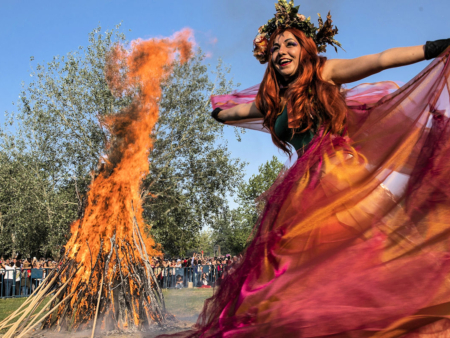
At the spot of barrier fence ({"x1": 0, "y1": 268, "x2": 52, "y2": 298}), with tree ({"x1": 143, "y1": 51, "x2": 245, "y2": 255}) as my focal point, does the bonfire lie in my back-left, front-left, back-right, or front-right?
back-right

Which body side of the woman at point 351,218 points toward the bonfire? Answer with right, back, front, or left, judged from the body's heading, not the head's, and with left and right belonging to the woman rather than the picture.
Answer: right

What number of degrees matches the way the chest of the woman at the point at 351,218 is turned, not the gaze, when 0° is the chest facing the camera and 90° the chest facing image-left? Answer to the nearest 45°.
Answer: approximately 45°

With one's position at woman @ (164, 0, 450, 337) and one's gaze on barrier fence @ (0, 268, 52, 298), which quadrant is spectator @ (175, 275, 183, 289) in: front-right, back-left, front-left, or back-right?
front-right

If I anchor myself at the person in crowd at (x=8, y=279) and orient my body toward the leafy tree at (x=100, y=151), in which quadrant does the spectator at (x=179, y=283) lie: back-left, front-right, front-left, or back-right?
front-right

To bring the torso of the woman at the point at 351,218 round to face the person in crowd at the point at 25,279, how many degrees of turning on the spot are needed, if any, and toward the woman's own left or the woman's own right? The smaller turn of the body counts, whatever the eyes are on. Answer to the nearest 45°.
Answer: approximately 90° to the woman's own right

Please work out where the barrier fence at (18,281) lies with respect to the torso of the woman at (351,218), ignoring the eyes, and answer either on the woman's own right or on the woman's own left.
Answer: on the woman's own right

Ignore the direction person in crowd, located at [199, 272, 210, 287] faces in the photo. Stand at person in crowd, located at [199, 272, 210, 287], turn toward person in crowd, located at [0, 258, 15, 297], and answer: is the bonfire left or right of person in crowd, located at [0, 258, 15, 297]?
left

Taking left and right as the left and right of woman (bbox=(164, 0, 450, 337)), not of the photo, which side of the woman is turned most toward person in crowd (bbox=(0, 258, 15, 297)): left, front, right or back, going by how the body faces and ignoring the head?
right

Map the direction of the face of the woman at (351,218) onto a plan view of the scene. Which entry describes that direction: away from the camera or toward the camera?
toward the camera
